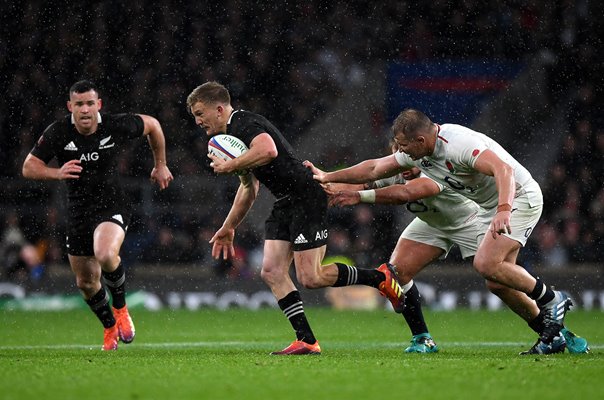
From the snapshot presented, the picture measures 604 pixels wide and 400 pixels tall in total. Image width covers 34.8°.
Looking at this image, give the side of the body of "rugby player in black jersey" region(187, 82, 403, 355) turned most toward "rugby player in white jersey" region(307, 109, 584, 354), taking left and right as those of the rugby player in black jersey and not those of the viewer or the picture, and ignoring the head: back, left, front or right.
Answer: back

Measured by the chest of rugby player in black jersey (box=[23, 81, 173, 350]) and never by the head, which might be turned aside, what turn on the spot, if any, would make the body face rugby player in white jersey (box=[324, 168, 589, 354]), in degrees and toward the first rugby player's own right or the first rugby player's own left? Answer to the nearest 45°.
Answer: approximately 45° to the first rugby player's own left

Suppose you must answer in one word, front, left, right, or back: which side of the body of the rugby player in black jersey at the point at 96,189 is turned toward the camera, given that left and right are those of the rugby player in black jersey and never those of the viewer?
front

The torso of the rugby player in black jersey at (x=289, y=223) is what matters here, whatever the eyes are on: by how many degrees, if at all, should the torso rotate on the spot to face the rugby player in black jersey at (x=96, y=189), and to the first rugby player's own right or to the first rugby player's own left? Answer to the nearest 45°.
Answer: approximately 45° to the first rugby player's own right

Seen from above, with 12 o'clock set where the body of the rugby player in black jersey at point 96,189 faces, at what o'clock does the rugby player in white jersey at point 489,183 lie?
The rugby player in white jersey is roughly at 10 o'clock from the rugby player in black jersey.

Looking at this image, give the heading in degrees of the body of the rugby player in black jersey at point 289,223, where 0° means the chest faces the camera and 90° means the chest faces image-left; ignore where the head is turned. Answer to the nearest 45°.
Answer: approximately 90°

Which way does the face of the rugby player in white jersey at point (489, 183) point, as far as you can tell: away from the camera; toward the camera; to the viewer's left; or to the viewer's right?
to the viewer's left

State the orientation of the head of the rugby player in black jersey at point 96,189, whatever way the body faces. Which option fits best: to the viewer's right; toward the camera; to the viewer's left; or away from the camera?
toward the camera

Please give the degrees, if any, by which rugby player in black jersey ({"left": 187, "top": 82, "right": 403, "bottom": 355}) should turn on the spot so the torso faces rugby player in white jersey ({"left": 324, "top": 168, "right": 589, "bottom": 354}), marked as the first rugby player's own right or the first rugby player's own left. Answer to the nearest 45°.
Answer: approximately 180°
